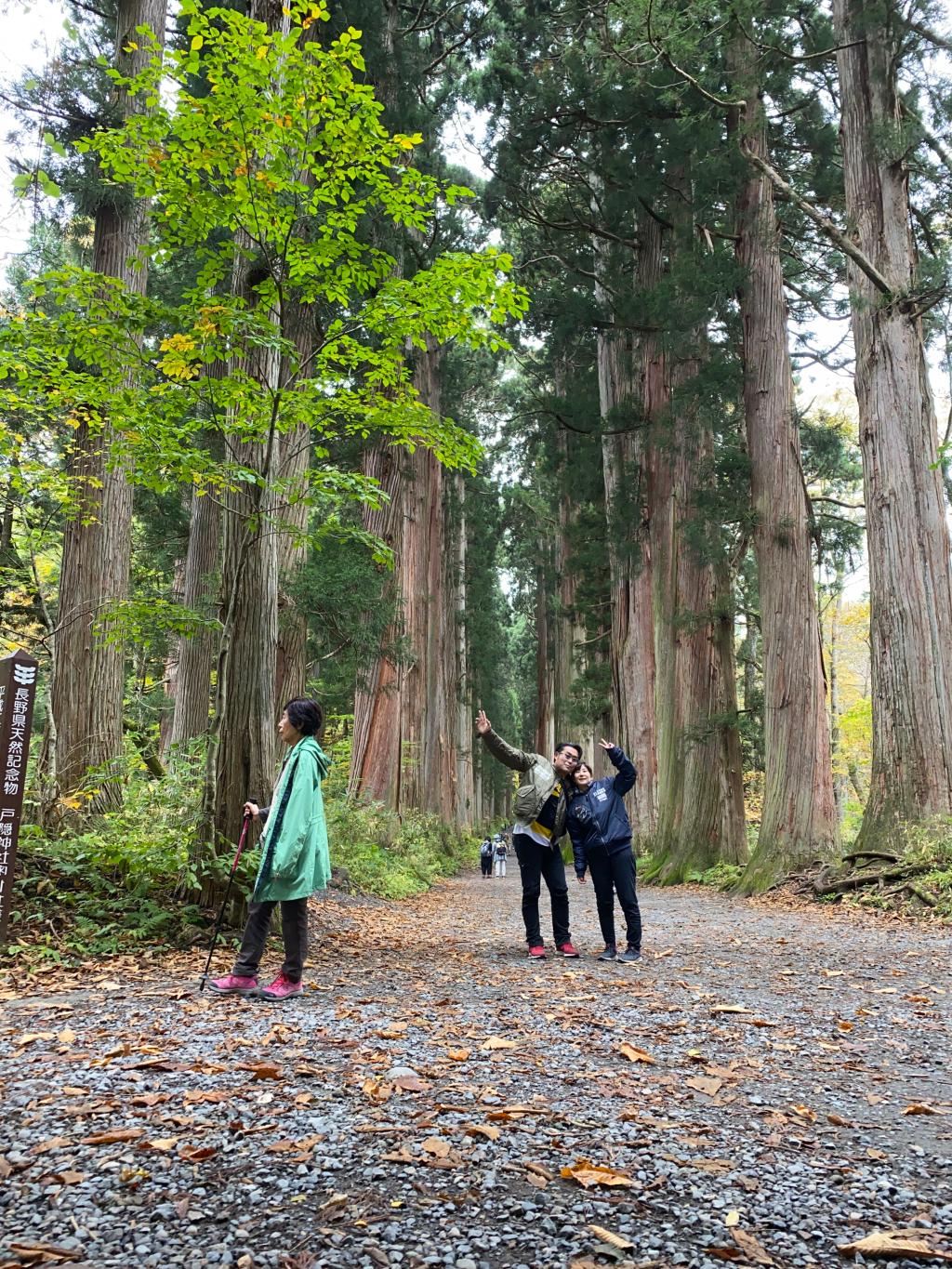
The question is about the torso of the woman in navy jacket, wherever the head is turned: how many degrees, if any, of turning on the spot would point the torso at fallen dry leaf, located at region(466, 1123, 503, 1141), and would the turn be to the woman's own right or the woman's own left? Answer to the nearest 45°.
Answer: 0° — they already face it

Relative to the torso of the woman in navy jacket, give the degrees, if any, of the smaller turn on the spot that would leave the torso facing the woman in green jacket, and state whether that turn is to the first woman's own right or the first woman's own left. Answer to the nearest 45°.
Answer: approximately 45° to the first woman's own right

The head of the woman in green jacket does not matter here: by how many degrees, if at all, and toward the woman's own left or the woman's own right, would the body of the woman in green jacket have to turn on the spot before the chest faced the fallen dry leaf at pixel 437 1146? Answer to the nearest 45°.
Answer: approximately 90° to the woman's own left

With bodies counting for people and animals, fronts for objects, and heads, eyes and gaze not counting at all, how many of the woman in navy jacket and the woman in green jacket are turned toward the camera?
1

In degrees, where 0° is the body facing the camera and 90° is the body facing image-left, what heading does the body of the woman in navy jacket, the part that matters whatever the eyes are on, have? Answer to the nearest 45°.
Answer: approximately 0°

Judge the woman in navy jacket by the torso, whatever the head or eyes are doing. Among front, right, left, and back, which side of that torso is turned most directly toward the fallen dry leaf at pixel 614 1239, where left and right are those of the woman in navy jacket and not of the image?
front

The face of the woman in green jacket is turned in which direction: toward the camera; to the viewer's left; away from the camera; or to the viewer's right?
to the viewer's left

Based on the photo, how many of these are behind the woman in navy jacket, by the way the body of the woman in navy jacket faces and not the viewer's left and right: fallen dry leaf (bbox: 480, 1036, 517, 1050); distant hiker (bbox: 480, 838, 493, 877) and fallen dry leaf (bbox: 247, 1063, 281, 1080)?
1

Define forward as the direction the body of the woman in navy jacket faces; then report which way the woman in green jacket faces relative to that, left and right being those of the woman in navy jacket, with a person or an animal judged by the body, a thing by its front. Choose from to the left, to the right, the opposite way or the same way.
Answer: to the right

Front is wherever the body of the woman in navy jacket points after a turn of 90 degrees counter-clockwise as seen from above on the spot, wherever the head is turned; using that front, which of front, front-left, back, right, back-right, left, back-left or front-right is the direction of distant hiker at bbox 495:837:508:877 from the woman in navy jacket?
left

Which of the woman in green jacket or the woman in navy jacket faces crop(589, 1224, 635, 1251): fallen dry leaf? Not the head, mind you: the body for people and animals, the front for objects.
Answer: the woman in navy jacket

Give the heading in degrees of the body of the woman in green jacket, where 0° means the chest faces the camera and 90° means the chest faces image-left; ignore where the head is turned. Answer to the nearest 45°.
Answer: approximately 90°

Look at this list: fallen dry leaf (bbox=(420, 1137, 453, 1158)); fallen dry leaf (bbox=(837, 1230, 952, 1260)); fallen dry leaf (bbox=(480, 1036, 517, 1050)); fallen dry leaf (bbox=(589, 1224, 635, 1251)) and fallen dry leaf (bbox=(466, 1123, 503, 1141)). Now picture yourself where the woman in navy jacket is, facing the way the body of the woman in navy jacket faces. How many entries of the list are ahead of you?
5

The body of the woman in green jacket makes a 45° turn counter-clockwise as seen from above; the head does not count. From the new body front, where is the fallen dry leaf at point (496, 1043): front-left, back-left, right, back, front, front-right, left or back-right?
left
